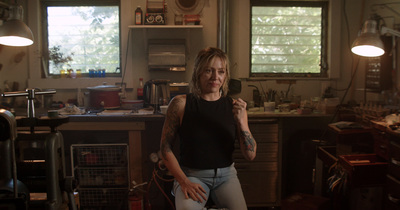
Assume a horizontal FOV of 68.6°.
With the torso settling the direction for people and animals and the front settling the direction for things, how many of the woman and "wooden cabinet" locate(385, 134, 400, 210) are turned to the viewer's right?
0

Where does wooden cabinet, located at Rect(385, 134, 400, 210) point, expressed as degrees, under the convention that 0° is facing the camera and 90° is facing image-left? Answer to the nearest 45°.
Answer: approximately 45°

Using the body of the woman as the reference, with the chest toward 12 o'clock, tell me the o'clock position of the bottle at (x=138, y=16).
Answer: The bottle is roughly at 5 o'clock from the woman.

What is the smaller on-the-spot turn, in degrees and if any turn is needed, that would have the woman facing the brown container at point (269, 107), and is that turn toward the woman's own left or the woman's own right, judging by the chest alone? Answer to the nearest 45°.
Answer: approximately 135° to the woman's own left

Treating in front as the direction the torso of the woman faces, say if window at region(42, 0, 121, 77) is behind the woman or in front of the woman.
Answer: behind

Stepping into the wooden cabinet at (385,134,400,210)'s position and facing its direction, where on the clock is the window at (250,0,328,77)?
The window is roughly at 3 o'clock from the wooden cabinet.

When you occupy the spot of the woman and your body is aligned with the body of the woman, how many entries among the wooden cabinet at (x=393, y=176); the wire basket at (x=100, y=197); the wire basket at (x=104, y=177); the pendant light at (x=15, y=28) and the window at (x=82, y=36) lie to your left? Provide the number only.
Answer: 1

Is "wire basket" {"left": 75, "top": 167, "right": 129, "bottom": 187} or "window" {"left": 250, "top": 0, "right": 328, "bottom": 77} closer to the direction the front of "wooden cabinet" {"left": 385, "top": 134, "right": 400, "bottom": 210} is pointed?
the wire basket

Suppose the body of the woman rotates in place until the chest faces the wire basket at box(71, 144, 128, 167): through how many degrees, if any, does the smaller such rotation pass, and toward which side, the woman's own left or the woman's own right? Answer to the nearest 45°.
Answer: approximately 135° to the woman's own right

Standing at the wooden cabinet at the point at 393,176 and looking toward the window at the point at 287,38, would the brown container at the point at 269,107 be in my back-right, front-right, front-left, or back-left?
front-left

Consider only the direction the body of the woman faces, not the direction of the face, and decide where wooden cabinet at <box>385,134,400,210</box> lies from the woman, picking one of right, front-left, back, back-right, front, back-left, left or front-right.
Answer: left

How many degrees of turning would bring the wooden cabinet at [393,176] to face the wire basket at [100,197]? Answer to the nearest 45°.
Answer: approximately 45° to its right

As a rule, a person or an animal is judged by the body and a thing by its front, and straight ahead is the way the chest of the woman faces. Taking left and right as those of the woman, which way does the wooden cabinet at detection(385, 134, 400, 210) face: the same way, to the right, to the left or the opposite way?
to the right

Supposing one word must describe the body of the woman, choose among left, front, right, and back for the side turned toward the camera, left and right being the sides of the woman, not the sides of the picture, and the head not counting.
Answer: front
